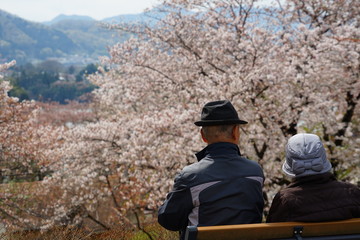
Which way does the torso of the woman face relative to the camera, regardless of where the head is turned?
away from the camera

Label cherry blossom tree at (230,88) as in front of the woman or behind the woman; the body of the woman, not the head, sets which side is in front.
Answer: in front

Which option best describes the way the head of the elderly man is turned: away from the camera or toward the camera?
away from the camera

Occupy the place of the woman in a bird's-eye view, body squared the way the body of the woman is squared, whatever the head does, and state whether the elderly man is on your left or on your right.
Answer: on your left

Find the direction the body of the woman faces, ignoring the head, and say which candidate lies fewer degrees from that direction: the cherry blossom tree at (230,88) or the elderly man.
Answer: the cherry blossom tree

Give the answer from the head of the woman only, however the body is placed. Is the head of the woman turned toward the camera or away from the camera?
away from the camera
